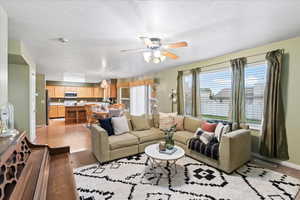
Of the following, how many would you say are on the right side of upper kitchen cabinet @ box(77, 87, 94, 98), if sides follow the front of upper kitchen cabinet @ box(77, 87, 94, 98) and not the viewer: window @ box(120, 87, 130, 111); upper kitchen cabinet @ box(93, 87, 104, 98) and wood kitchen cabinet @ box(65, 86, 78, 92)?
1

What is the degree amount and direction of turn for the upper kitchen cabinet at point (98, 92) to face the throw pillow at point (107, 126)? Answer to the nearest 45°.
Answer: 0° — it already faces it

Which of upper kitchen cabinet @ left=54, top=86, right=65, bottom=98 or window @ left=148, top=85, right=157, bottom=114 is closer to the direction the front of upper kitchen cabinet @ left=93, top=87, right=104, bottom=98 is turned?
the window

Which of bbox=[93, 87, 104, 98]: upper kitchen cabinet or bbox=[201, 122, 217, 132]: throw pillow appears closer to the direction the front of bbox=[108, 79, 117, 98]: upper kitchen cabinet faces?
the throw pillow

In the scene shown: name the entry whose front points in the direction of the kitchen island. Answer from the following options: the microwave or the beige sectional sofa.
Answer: the microwave
